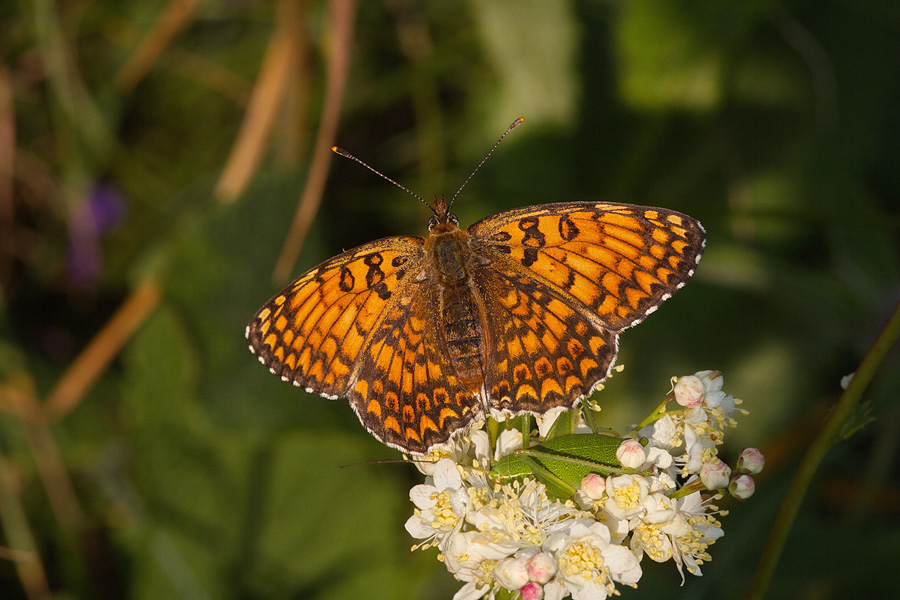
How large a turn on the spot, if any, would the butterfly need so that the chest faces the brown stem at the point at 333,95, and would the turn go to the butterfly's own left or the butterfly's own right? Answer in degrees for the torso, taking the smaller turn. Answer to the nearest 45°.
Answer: approximately 45° to the butterfly's own left

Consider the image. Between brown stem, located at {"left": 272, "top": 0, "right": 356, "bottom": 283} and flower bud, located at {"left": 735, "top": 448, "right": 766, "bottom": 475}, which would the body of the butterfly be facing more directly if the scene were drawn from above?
the brown stem

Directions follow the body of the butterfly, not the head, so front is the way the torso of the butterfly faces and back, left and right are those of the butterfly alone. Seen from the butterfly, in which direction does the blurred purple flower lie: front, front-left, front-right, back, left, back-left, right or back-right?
front-left

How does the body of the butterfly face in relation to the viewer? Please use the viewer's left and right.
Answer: facing away from the viewer
